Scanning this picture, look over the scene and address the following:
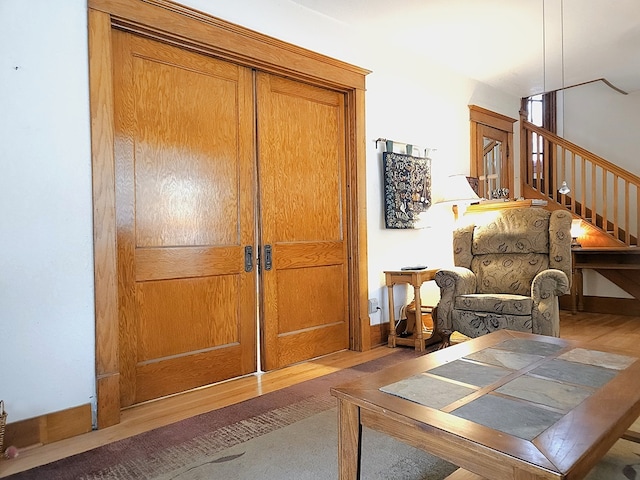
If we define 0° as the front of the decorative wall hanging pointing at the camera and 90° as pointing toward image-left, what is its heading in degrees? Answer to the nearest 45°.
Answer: approximately 315°

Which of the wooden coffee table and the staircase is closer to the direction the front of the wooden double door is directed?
the wooden coffee table

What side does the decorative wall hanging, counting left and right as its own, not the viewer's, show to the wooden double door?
right

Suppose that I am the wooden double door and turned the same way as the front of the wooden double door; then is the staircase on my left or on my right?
on my left

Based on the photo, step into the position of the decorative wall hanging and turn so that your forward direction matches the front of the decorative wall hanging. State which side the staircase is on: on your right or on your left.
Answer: on your left

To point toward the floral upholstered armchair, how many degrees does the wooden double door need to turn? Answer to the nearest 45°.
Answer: approximately 45° to its left

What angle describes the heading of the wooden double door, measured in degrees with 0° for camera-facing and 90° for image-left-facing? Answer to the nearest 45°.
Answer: approximately 315°
